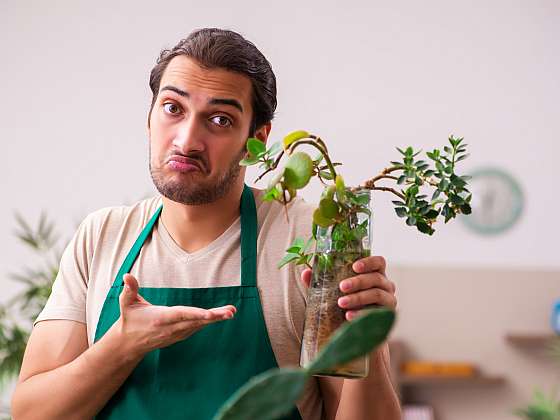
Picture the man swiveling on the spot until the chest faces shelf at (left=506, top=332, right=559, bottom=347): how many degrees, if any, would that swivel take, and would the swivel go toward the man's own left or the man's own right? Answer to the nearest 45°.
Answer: approximately 135° to the man's own left

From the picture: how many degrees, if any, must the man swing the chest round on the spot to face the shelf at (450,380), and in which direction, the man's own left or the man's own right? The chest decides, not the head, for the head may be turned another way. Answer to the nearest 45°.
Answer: approximately 135° to the man's own left

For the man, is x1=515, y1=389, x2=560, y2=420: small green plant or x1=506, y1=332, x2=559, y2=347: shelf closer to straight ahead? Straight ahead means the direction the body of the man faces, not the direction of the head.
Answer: the small green plant

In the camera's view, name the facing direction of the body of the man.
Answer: toward the camera

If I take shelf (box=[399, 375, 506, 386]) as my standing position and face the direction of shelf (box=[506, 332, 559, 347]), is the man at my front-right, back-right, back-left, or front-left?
back-right
